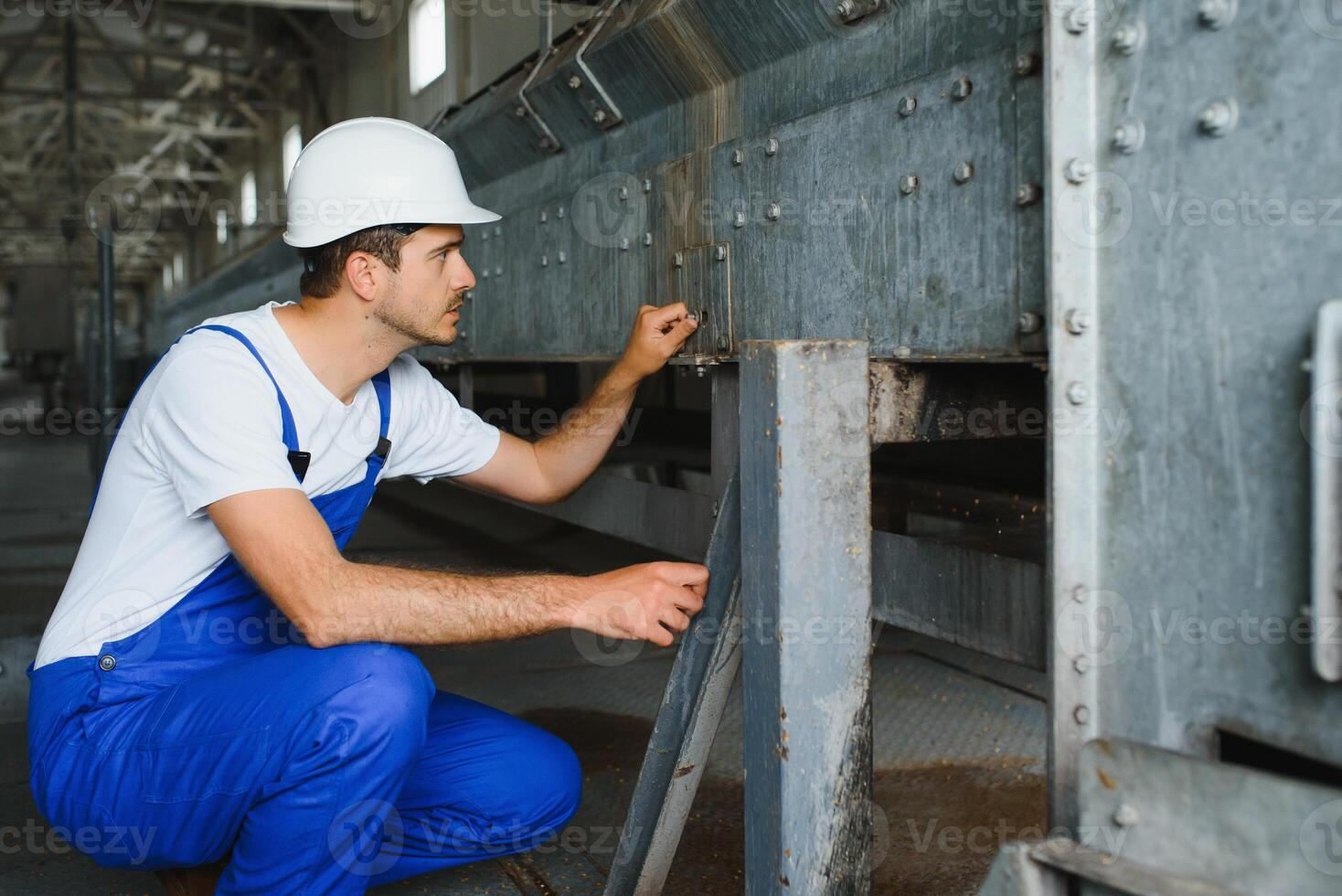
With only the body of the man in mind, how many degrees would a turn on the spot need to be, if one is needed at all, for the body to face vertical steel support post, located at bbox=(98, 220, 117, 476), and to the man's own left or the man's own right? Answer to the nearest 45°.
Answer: approximately 90° to the man's own left

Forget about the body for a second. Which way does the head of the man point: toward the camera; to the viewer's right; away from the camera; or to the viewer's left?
to the viewer's right

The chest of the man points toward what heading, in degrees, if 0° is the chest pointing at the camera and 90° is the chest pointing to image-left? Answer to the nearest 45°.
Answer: approximately 270°
